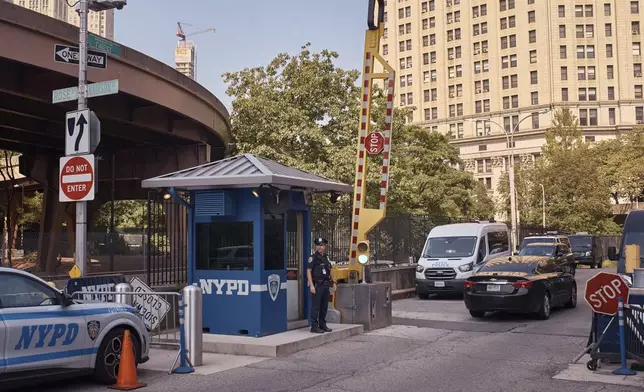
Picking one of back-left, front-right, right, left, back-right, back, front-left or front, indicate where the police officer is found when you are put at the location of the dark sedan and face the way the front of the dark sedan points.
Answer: back

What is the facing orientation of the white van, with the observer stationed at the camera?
facing the viewer and to the left of the viewer

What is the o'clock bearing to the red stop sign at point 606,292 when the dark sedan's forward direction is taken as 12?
The red stop sign is roughly at 4 o'clock from the dark sedan.

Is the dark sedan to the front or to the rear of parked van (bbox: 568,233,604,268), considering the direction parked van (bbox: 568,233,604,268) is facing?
to the front

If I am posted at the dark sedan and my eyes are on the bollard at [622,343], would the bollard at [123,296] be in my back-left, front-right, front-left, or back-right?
front-right

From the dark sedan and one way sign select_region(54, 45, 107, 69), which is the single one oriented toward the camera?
the one way sign

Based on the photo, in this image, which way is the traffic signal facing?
toward the camera

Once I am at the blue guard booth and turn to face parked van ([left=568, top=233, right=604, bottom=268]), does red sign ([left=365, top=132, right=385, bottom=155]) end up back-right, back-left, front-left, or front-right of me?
front-right

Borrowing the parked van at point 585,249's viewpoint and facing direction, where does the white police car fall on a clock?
The white police car is roughly at 11 o'clock from the parked van.

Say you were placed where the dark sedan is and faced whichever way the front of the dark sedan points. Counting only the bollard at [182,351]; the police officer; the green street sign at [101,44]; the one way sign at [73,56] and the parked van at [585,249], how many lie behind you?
4

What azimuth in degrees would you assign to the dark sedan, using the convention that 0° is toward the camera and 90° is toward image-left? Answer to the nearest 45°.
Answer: approximately 225°

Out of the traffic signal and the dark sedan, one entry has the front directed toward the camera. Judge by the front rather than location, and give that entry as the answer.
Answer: the traffic signal

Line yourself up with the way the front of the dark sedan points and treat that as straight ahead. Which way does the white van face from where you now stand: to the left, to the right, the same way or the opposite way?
the opposite way

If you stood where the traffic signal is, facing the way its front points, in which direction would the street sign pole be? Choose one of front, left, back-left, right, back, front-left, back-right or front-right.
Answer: front-right

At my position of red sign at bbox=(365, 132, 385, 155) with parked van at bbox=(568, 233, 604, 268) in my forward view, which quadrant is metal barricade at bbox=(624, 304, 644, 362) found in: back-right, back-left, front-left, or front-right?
back-right
